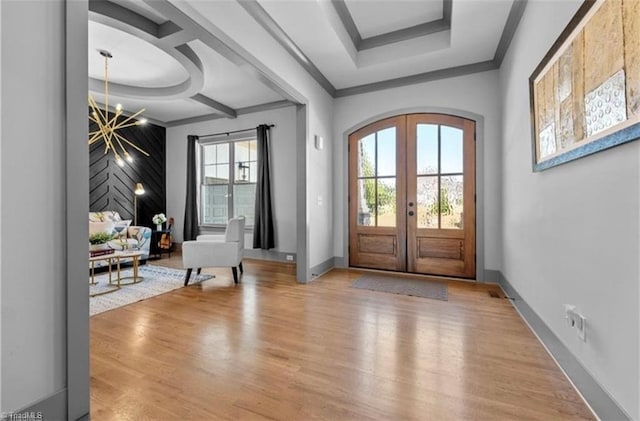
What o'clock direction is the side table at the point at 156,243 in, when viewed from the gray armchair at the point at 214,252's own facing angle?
The side table is roughly at 2 o'clock from the gray armchair.

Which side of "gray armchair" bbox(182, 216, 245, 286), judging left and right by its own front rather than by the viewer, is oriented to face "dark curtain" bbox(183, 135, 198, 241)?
right

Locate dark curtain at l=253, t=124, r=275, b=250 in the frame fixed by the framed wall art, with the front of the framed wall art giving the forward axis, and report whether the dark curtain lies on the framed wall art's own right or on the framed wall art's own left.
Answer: on the framed wall art's own right

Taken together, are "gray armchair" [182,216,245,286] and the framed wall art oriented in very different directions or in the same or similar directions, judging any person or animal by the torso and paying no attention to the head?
same or similar directions

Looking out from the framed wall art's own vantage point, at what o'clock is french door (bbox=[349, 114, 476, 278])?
The french door is roughly at 3 o'clock from the framed wall art.

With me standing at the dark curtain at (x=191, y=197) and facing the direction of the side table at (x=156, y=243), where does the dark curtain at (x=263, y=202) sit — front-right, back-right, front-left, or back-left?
back-left

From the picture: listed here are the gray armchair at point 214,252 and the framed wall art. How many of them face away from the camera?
0

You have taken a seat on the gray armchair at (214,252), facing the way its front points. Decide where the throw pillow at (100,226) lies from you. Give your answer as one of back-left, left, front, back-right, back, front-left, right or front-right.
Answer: front-right

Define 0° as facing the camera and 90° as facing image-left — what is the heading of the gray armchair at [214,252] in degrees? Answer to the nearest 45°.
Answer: approximately 90°

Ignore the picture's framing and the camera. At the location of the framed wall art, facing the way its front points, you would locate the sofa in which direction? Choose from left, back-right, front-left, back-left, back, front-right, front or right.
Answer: front-right

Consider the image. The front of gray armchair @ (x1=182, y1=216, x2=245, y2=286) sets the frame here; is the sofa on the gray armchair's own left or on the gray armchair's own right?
on the gray armchair's own right
